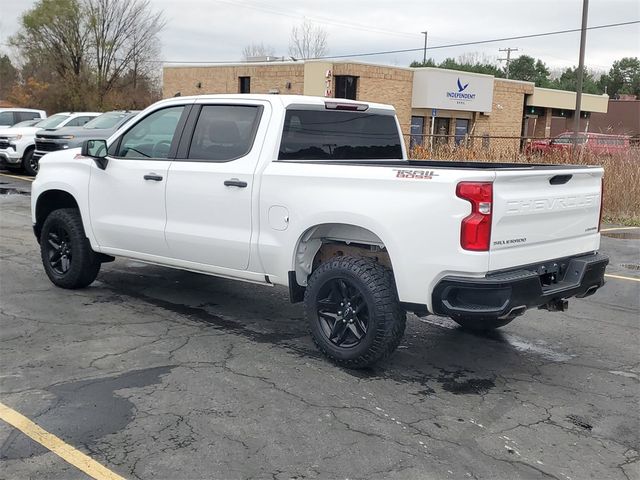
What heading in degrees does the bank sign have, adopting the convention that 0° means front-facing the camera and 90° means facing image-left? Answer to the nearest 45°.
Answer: approximately 315°

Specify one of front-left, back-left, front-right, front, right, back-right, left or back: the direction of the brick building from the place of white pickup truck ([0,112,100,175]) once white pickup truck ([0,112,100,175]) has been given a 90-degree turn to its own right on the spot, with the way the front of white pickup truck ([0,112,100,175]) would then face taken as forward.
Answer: right

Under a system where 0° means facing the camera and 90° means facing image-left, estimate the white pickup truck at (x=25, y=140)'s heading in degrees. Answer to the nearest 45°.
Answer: approximately 45°

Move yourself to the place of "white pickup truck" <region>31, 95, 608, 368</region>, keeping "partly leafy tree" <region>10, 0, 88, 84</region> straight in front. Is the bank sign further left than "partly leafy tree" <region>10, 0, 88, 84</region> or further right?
right

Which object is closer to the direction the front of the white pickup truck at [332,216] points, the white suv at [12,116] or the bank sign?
the white suv

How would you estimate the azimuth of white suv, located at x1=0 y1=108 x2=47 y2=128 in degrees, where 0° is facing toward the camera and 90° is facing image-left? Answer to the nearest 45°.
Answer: approximately 45°

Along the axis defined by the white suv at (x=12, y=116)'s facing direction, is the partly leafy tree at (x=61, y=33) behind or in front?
behind

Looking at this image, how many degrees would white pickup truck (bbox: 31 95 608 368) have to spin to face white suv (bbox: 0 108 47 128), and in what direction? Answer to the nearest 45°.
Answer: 0° — it already faces it

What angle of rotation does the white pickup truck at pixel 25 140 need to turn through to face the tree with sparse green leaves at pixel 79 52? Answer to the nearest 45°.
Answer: approximately 135° to its right

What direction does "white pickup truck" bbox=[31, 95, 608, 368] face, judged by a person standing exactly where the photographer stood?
facing away from the viewer and to the left of the viewer

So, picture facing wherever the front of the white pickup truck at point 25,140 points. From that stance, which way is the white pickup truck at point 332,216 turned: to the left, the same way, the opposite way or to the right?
to the right

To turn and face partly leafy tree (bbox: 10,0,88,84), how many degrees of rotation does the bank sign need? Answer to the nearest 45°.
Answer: approximately 135° to its right

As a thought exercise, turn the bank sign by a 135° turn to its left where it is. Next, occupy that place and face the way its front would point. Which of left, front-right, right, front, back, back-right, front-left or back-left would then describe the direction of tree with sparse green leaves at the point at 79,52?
left
